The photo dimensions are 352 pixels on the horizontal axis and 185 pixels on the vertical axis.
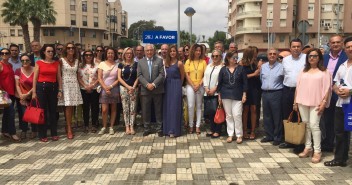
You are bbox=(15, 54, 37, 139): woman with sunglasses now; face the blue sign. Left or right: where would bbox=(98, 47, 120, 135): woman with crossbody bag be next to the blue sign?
right

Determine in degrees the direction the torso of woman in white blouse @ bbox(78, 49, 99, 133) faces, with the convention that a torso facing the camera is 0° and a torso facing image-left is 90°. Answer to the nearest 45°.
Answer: approximately 0°

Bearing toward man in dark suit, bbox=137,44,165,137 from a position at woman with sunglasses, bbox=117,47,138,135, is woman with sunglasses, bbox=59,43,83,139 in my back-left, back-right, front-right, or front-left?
back-right

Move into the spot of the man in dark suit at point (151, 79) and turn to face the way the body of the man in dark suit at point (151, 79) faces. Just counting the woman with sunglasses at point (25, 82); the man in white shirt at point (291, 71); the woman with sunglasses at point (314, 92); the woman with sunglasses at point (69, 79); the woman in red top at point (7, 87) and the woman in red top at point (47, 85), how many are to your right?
4

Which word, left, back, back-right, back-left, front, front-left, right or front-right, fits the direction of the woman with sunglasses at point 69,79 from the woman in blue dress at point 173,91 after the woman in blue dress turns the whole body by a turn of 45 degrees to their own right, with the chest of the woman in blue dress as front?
front-right

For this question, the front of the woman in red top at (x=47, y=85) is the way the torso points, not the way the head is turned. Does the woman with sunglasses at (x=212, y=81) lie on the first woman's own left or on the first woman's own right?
on the first woman's own left

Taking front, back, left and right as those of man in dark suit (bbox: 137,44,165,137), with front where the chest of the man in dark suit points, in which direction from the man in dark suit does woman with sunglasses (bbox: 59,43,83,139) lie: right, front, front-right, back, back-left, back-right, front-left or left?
right

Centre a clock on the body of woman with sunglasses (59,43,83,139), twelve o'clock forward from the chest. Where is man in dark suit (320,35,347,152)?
The man in dark suit is roughly at 10 o'clock from the woman with sunglasses.
